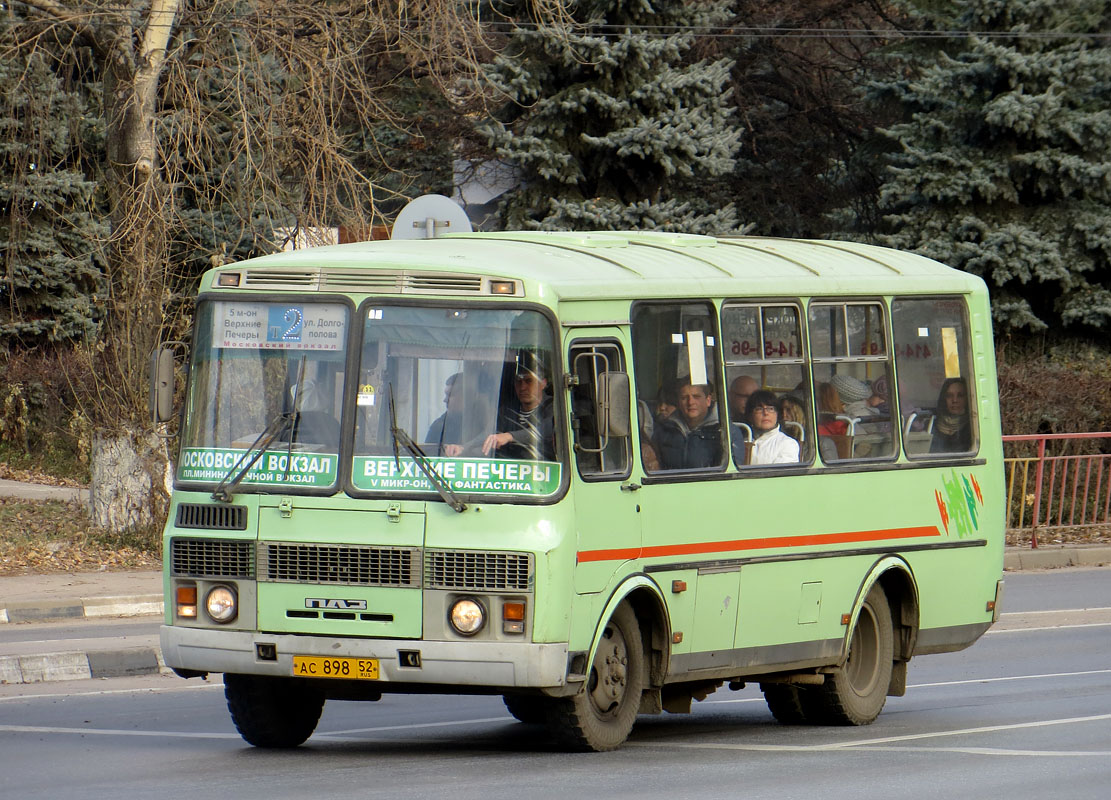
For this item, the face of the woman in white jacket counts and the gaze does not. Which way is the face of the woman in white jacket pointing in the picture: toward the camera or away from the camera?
toward the camera

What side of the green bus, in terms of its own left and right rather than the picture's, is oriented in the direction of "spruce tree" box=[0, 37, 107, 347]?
right

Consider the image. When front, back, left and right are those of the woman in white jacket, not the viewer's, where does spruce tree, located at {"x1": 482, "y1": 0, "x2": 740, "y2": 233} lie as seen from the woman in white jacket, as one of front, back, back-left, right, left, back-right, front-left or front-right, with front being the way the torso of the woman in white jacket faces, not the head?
back-right

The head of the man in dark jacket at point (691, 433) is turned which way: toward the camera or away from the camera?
toward the camera

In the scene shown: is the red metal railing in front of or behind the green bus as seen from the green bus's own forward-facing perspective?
behind

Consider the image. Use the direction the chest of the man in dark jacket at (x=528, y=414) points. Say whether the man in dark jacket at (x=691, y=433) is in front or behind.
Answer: behind

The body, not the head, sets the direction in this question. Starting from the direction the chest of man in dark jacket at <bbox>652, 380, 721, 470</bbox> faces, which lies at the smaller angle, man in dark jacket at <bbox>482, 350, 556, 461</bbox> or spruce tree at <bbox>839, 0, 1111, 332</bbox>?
the man in dark jacket

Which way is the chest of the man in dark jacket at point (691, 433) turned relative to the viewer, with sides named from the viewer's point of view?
facing the viewer and to the left of the viewer

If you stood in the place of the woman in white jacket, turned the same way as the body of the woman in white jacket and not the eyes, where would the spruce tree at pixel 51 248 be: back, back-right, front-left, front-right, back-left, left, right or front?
right

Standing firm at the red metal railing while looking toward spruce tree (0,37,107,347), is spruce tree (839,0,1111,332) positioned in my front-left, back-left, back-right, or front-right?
front-right

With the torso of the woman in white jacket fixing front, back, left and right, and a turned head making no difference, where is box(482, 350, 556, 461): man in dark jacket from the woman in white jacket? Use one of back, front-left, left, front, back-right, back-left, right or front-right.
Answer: front

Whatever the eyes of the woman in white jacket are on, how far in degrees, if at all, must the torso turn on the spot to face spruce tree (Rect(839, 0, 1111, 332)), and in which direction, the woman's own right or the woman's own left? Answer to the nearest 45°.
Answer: approximately 135° to the woman's own right

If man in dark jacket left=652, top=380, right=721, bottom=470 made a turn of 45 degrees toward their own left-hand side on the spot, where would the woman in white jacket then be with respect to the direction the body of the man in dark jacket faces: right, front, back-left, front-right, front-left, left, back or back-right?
back-left

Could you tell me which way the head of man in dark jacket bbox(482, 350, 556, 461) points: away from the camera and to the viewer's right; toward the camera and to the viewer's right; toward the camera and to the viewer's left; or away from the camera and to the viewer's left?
toward the camera and to the viewer's left

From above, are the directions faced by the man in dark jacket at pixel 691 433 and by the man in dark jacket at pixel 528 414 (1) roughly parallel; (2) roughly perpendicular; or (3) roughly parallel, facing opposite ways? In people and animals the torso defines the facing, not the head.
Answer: roughly parallel

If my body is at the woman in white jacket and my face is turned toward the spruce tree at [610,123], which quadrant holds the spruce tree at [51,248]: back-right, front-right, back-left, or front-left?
front-left

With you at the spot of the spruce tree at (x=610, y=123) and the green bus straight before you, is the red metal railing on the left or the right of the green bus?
left
